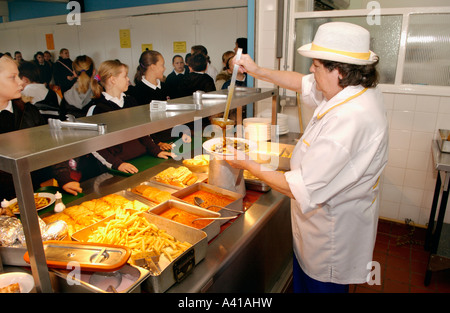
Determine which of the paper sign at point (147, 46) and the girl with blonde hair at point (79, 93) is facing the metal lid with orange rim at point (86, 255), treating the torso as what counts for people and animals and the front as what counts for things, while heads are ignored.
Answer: the paper sign

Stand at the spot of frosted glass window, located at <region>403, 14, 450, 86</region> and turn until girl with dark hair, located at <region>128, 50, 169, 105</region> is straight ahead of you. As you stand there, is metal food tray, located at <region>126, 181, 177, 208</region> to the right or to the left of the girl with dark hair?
left

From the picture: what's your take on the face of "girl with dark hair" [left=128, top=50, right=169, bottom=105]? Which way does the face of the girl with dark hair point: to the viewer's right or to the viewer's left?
to the viewer's right

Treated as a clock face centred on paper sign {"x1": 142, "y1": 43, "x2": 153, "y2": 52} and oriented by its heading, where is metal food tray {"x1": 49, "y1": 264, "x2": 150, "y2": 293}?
The metal food tray is roughly at 12 o'clock from the paper sign.

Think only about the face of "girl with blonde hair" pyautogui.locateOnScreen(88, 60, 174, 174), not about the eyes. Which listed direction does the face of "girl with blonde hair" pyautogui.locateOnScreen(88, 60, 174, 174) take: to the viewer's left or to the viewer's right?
to the viewer's right

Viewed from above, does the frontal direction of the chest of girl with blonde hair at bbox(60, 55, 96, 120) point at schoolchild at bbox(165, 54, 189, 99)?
no

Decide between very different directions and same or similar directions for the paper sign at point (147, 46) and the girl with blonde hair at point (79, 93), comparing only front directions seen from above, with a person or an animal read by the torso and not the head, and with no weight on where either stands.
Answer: very different directions

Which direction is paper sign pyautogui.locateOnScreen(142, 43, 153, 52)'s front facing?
toward the camera

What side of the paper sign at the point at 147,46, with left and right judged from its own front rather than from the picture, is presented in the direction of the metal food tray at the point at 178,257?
front

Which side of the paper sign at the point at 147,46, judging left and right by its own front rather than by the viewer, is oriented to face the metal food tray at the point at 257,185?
front
